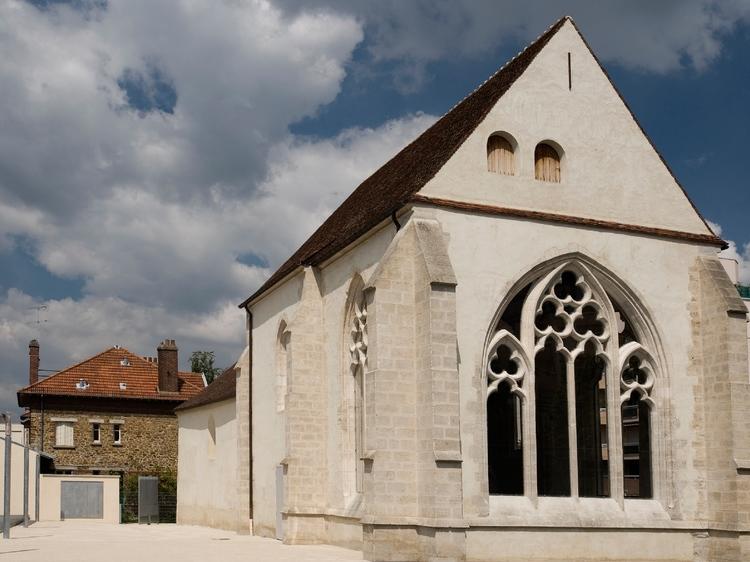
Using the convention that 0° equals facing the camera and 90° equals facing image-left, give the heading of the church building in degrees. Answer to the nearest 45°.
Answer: approximately 315°
